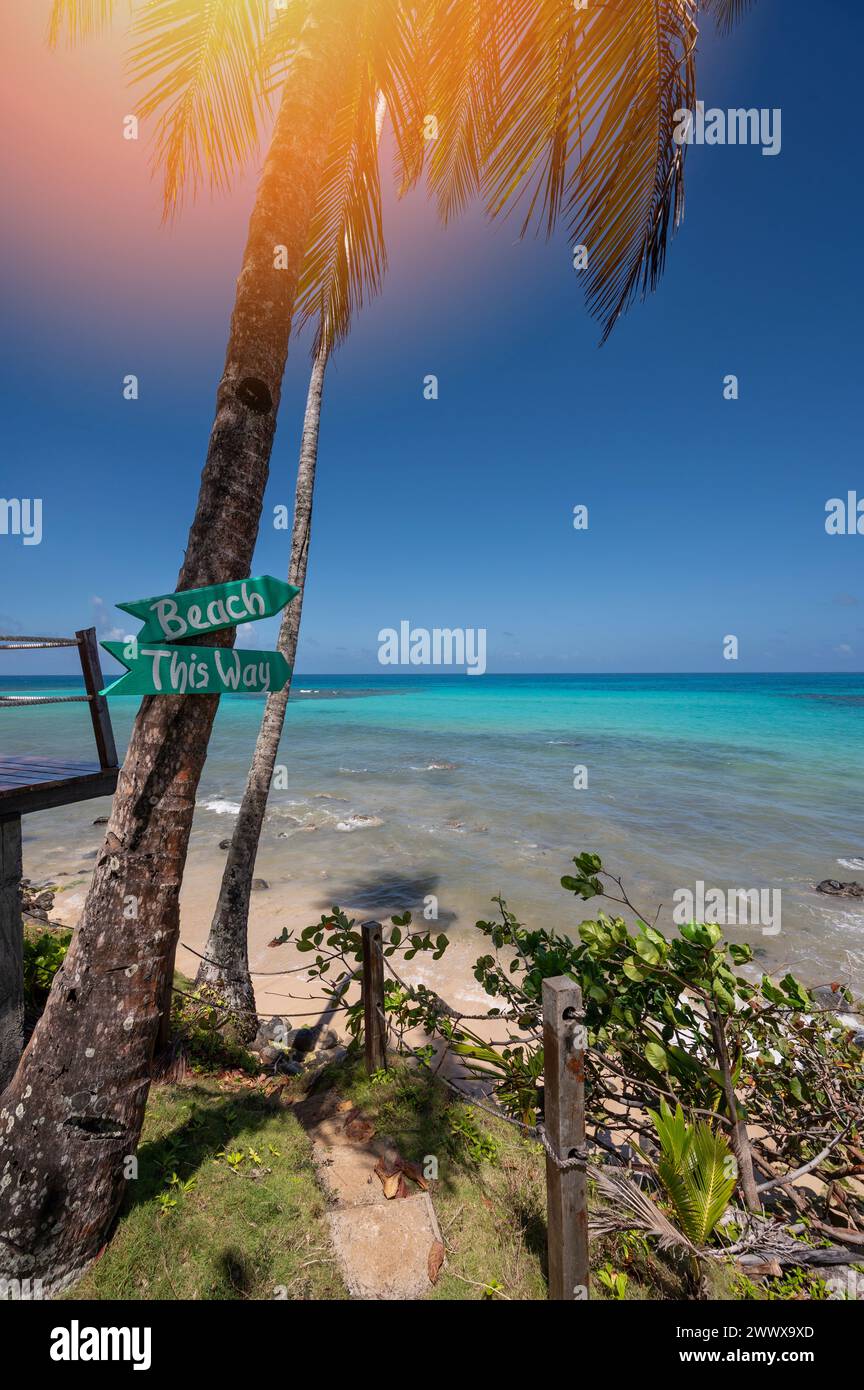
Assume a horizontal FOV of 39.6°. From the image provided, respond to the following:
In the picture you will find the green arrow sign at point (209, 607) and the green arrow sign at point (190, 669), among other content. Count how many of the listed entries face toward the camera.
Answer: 2

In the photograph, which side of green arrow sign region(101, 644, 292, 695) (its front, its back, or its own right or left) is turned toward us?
front

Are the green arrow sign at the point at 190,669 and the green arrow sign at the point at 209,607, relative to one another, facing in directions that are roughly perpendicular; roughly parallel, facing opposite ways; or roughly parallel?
roughly parallel

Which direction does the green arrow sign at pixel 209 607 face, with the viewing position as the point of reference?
facing the viewer
